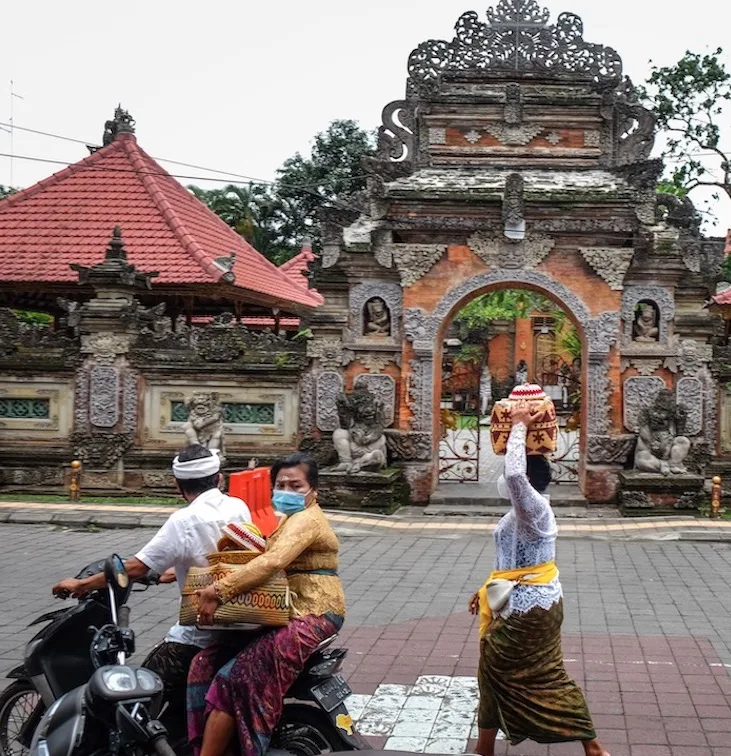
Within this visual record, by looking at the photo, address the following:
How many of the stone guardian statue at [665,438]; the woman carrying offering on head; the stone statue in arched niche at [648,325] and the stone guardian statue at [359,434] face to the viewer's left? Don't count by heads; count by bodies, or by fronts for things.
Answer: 1

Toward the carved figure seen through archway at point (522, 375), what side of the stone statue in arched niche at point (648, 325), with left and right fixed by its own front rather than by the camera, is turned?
back

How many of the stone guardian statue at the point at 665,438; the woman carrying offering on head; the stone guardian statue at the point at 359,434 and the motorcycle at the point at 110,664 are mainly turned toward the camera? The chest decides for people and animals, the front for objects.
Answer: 2

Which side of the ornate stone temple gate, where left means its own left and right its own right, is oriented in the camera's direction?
front

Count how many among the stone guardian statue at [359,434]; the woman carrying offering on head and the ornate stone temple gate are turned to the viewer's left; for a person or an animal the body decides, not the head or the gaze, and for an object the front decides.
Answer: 1

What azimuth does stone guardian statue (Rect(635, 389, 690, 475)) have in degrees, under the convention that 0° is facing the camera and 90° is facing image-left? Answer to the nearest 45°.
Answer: approximately 0°

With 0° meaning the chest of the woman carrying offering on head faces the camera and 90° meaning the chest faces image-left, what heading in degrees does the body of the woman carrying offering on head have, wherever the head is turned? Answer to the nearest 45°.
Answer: approximately 90°

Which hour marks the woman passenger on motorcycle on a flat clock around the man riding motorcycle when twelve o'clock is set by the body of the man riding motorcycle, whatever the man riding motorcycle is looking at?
The woman passenger on motorcycle is roughly at 6 o'clock from the man riding motorcycle.

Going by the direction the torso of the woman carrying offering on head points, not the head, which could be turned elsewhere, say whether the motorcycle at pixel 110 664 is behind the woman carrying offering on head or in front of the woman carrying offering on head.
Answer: in front

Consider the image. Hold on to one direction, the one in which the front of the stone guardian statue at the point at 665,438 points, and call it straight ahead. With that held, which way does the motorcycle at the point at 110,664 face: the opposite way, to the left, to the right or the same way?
to the right

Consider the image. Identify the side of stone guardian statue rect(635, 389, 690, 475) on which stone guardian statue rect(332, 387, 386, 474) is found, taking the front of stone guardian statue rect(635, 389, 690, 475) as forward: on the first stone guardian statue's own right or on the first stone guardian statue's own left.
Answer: on the first stone guardian statue's own right

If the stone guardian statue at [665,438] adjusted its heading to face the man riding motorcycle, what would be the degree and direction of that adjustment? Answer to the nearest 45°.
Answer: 0° — it already faces them

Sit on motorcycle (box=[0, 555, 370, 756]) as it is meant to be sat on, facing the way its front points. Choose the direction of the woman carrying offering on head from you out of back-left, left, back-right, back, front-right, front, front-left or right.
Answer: back-right

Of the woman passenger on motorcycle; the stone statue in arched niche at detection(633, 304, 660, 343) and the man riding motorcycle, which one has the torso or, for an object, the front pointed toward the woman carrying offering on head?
the stone statue in arched niche

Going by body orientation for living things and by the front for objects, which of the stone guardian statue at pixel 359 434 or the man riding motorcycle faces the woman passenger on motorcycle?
the stone guardian statue

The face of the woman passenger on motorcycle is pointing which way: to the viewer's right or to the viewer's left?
to the viewer's left

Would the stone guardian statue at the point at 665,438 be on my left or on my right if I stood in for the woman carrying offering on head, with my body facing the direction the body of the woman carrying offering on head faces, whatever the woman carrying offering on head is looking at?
on my right

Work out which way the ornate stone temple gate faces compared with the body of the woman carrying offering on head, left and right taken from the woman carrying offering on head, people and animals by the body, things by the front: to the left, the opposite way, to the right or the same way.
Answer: to the left
